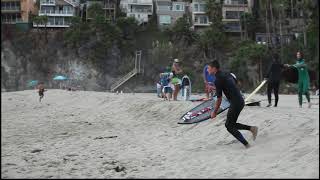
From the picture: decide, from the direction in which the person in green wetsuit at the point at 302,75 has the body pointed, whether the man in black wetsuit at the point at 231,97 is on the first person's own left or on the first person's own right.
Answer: on the first person's own left

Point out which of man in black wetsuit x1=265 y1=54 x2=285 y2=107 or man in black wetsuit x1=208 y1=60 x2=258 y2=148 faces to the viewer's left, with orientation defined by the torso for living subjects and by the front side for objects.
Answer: man in black wetsuit x1=208 y1=60 x2=258 y2=148

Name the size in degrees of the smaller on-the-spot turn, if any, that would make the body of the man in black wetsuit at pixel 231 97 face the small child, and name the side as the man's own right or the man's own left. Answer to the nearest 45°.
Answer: approximately 90° to the man's own right

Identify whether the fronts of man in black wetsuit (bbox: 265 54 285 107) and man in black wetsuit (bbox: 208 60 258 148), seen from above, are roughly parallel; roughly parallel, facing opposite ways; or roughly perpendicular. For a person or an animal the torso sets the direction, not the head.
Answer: roughly perpendicular

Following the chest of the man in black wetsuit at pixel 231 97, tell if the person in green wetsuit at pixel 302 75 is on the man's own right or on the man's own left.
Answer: on the man's own right

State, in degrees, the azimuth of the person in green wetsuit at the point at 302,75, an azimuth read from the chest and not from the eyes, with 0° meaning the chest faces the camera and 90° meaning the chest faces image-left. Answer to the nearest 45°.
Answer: approximately 90°

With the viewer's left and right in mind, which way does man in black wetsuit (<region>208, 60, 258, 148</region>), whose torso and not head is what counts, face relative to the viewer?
facing to the left of the viewer

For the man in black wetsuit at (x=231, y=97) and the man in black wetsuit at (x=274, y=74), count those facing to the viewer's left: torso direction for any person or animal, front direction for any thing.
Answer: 1
